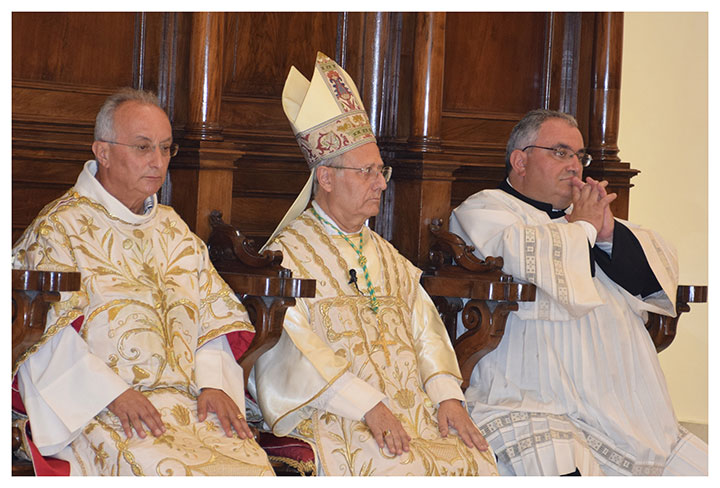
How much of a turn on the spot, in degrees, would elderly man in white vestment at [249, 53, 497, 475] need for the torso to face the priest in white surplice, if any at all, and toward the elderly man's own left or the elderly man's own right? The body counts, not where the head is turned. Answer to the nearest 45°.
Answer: approximately 45° to the elderly man's own left

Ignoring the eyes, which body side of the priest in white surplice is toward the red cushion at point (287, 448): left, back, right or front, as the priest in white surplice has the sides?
right

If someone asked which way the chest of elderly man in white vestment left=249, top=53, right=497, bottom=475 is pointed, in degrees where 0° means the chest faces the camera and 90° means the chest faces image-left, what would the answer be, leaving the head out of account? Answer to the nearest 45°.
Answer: approximately 315°

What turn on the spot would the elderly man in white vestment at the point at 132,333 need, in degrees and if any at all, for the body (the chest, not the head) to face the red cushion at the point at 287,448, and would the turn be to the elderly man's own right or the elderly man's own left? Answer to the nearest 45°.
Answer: approximately 45° to the elderly man's own left

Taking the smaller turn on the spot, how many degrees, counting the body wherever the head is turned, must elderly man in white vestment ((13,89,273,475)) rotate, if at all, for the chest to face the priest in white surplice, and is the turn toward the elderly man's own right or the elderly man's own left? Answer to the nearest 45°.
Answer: approximately 45° to the elderly man's own left
